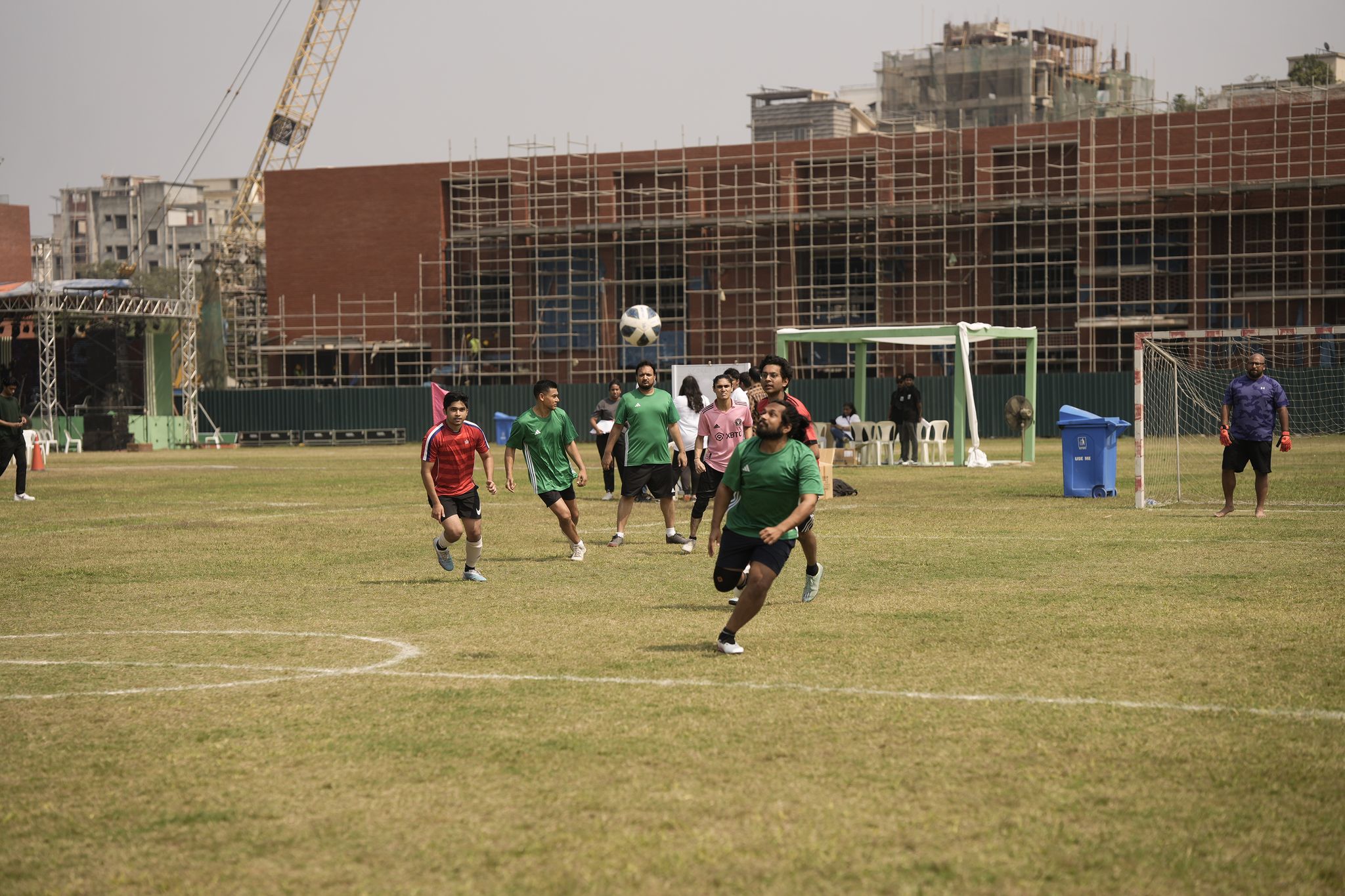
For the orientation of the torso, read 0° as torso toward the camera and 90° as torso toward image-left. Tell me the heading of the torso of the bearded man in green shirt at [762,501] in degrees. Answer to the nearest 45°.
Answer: approximately 45°

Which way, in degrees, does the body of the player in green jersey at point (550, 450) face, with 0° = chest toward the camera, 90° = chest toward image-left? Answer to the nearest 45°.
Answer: approximately 315°

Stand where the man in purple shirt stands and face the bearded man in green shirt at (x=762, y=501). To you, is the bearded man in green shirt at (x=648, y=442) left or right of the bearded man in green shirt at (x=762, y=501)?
right

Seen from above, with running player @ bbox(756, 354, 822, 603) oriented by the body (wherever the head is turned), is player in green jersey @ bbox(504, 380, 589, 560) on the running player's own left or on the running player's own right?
on the running player's own right
